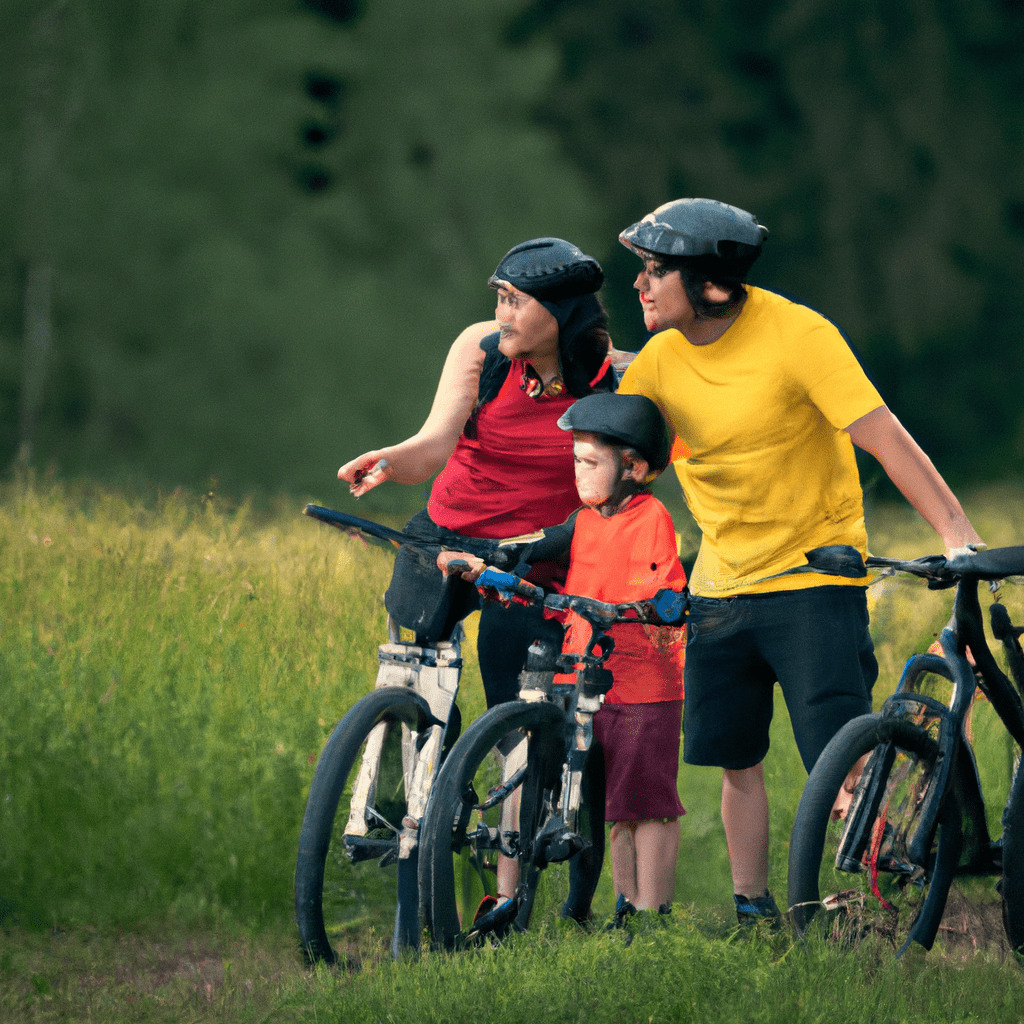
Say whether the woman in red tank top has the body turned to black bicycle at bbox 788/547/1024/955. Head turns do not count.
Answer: no

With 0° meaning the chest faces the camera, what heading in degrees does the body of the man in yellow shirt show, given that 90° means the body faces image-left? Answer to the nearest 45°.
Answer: approximately 45°

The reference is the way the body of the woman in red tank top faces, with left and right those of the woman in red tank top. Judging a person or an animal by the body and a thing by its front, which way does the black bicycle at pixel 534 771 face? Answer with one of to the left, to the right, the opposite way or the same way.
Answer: the same way

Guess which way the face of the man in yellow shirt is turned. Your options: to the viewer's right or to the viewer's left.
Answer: to the viewer's left

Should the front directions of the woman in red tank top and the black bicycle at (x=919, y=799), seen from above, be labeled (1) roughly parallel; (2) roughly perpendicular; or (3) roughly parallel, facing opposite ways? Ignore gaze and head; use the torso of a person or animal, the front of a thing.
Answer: roughly parallel

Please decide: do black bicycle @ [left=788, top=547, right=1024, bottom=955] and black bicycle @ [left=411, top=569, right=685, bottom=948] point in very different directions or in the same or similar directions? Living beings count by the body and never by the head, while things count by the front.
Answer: same or similar directions

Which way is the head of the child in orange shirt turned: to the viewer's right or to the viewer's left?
to the viewer's left

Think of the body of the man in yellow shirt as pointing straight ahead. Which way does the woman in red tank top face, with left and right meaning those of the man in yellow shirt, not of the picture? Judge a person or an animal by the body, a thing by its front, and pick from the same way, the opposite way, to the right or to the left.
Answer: the same way

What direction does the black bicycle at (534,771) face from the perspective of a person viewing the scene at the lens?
facing the viewer and to the left of the viewer

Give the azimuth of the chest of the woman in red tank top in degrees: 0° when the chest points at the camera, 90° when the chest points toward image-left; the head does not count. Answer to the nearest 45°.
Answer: approximately 45°

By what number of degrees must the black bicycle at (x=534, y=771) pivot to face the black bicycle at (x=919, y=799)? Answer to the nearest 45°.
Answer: approximately 135° to its left
